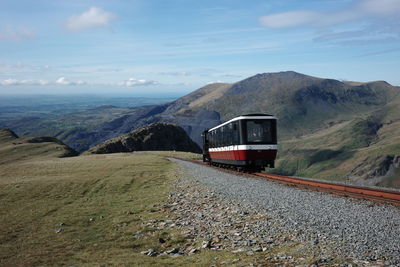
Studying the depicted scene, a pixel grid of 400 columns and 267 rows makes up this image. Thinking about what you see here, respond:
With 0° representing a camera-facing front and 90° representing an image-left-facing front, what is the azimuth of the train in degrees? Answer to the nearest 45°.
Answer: approximately 315°
